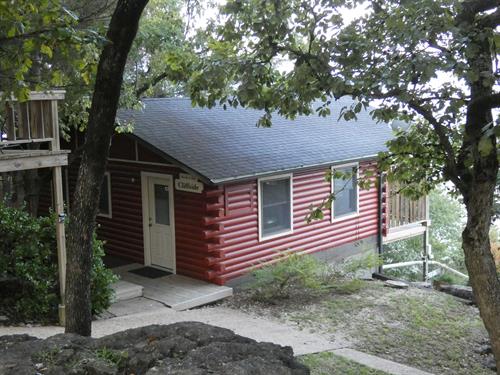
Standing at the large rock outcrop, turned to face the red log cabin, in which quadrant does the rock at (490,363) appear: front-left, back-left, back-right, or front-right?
front-right

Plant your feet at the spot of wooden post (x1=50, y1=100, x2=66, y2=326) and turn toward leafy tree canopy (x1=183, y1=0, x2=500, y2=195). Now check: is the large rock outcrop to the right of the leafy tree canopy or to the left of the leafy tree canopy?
right

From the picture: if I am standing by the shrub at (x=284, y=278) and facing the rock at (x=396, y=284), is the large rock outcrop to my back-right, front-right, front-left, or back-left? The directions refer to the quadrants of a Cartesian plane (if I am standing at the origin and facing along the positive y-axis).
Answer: back-right

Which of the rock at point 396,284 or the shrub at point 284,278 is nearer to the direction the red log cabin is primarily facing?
the shrub

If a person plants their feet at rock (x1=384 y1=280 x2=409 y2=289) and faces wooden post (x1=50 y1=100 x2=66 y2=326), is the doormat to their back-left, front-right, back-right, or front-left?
front-right

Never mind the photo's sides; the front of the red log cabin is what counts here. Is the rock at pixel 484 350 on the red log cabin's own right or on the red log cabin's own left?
on the red log cabin's own left

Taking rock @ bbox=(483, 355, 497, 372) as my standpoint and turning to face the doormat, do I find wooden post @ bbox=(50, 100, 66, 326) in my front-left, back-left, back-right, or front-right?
front-left

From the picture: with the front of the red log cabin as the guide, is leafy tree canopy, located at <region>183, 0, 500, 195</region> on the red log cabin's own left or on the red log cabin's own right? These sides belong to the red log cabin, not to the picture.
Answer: on the red log cabin's own left

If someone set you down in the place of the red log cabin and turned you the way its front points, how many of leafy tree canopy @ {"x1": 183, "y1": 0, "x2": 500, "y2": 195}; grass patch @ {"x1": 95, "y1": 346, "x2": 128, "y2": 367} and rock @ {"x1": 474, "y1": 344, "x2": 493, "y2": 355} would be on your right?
0
